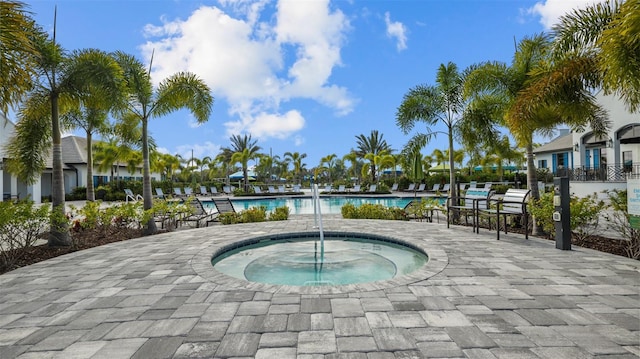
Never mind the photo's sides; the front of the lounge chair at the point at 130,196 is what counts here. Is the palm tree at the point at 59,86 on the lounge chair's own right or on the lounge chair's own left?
on the lounge chair's own right

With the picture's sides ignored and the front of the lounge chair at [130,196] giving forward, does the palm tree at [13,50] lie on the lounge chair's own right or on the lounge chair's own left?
on the lounge chair's own right

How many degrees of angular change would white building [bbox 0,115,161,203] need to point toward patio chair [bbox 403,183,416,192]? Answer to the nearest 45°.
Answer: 0° — it already faces it

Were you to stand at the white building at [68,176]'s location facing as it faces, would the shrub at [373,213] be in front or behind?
in front

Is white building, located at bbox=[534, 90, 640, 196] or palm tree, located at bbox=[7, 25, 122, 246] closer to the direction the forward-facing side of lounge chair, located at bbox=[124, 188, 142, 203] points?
the white building

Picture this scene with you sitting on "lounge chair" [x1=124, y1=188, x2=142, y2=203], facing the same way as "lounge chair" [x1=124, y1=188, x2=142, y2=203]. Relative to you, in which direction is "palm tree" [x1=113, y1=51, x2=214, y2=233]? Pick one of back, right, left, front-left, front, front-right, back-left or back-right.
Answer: right

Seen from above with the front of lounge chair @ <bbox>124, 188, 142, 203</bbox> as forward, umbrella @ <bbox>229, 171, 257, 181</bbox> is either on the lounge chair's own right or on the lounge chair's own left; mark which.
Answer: on the lounge chair's own left

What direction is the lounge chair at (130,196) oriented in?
to the viewer's right

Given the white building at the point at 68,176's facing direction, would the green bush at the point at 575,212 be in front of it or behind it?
in front

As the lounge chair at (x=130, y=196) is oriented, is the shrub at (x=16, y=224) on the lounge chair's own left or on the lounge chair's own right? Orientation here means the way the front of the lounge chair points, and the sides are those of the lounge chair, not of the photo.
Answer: on the lounge chair's own right

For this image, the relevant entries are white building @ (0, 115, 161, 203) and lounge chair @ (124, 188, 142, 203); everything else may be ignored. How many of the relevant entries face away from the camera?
0

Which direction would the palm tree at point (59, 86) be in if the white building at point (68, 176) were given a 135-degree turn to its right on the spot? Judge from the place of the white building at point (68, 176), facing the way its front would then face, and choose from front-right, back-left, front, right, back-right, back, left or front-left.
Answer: left

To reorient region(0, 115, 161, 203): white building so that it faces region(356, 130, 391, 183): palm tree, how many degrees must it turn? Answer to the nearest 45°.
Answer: approximately 45° to its left

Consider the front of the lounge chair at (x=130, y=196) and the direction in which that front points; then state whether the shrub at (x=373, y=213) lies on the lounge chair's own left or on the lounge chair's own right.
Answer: on the lounge chair's own right
